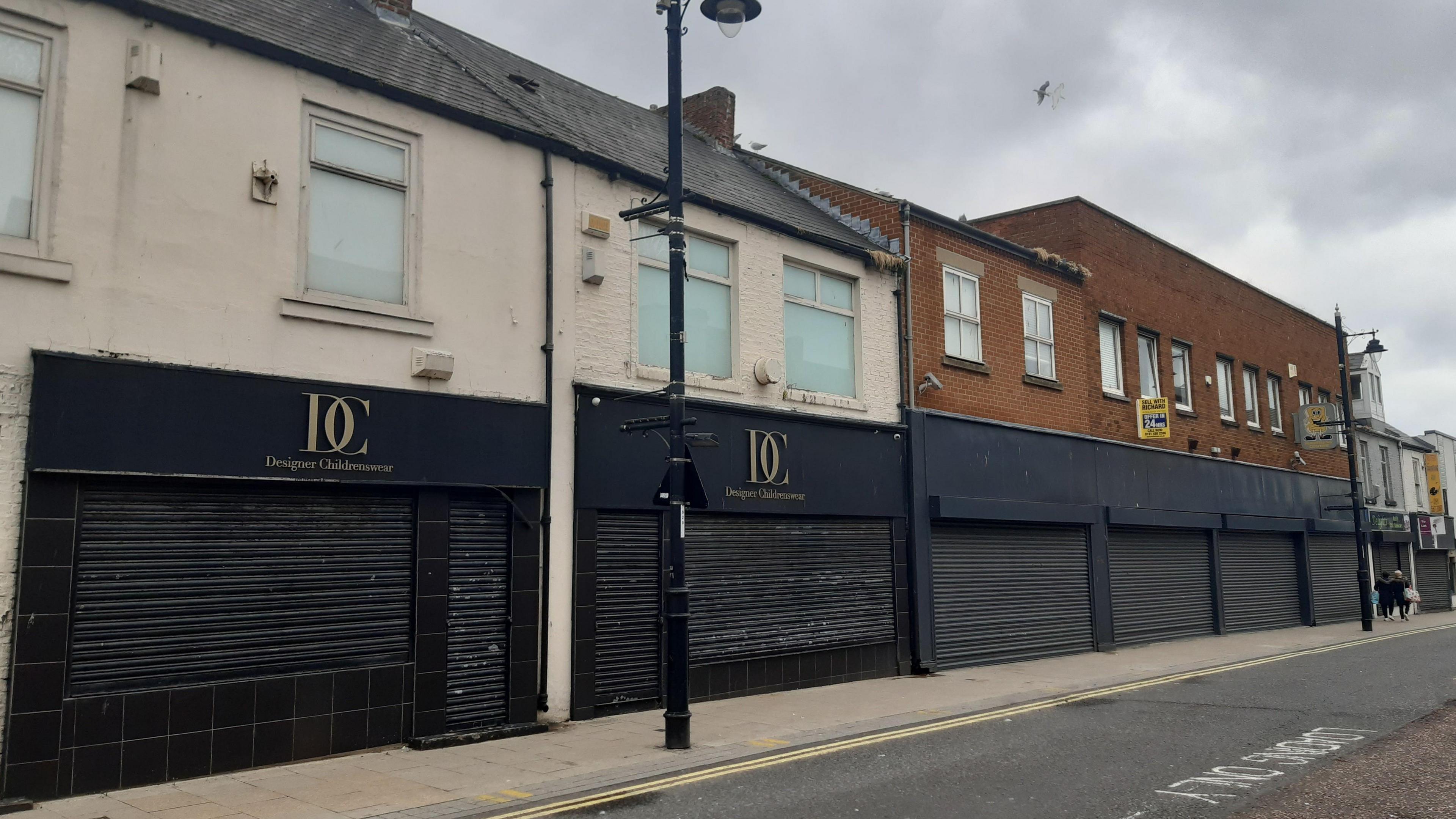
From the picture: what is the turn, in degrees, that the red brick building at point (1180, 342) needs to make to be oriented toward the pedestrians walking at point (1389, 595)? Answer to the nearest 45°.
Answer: approximately 90° to its left

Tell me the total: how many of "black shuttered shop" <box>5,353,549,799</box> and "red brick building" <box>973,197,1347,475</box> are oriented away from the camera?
0

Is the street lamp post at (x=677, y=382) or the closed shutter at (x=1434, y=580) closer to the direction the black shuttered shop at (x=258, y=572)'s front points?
the street lamp post

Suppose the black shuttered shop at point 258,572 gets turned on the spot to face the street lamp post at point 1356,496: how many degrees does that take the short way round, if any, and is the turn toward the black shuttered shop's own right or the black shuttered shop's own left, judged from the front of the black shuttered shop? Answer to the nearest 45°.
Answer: approximately 45° to the black shuttered shop's own left

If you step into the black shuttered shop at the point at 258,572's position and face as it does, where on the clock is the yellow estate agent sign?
The yellow estate agent sign is roughly at 10 o'clock from the black shuttered shop.

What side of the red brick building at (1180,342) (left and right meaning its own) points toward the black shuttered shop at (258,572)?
right

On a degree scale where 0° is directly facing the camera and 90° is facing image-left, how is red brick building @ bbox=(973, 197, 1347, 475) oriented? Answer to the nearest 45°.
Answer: approximately 315°

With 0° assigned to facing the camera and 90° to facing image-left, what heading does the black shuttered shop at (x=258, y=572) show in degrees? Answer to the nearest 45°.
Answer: approximately 315°

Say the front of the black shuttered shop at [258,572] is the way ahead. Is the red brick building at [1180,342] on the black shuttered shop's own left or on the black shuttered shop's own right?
on the black shuttered shop's own left

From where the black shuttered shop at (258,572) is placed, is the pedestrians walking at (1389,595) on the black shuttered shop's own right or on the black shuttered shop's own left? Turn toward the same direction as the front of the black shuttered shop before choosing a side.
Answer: on the black shuttered shop's own left

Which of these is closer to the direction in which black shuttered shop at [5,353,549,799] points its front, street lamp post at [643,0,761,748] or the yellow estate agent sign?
the street lamp post

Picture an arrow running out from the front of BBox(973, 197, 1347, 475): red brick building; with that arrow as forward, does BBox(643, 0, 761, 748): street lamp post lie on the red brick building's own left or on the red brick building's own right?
on the red brick building's own right

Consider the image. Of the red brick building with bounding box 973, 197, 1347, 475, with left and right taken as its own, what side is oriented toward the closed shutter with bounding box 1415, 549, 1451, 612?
left
